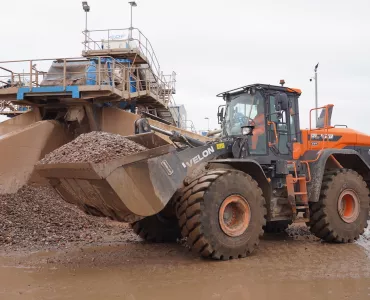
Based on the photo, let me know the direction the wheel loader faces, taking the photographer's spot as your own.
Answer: facing the viewer and to the left of the viewer
